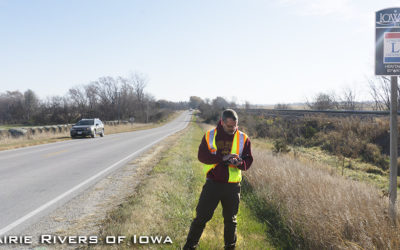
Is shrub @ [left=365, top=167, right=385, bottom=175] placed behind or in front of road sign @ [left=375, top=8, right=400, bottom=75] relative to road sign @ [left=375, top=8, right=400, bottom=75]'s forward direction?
behind

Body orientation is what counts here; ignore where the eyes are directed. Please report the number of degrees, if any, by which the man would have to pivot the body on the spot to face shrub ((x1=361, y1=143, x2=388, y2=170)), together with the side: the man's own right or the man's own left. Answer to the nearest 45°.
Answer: approximately 135° to the man's own left

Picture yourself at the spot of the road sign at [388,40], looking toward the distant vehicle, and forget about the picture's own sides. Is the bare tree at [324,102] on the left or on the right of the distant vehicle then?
right

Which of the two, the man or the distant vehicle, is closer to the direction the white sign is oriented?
the man

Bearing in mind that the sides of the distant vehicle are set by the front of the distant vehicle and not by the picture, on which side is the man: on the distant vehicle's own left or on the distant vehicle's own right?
on the distant vehicle's own left

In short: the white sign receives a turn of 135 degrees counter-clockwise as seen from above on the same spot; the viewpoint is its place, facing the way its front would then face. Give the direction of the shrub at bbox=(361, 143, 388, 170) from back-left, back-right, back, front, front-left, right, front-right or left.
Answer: front-left

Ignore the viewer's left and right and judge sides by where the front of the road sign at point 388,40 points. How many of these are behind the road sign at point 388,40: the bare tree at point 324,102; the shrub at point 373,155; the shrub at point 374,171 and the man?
3

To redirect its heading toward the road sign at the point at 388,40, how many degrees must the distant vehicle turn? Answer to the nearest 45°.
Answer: approximately 45° to its left

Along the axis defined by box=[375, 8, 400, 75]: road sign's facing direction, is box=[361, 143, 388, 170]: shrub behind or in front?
behind

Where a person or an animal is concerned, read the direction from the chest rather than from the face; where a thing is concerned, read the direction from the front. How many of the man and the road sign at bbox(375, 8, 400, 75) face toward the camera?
2

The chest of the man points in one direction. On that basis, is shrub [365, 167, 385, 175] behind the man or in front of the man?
behind

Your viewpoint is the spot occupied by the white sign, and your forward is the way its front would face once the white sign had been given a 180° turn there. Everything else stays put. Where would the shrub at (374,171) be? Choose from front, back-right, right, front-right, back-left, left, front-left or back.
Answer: front
